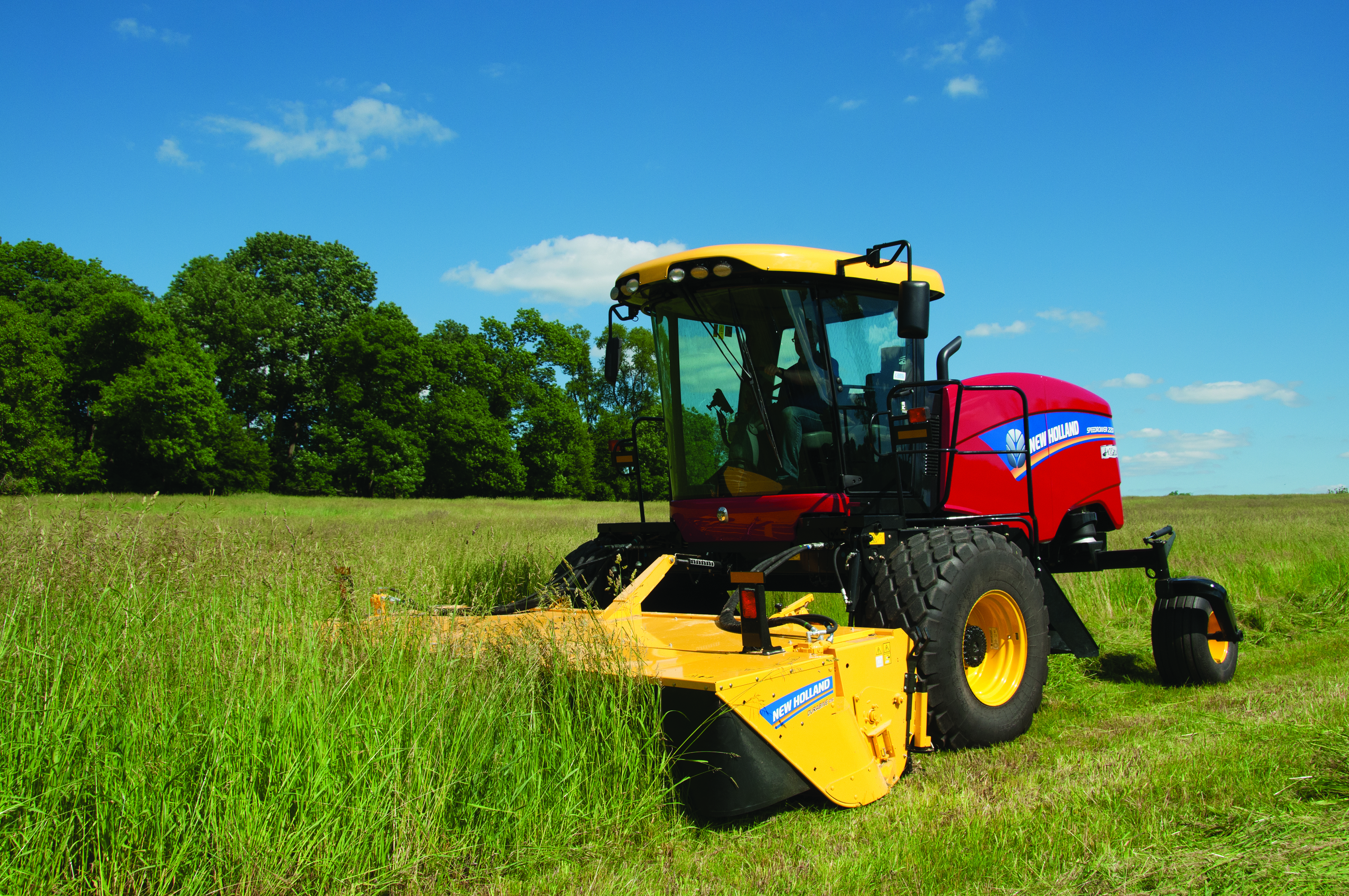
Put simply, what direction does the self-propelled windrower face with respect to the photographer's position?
facing the viewer and to the left of the viewer

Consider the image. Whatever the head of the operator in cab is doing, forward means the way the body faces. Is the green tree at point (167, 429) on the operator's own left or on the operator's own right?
on the operator's own right

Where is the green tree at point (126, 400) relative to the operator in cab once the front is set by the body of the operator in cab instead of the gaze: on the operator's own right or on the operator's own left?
on the operator's own right

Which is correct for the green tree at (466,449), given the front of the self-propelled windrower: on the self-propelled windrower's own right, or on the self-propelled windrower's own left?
on the self-propelled windrower's own right

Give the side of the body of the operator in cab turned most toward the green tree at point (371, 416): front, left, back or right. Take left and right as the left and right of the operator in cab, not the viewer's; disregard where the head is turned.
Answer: right

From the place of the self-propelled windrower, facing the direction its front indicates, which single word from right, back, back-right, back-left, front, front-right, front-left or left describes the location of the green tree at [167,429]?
right

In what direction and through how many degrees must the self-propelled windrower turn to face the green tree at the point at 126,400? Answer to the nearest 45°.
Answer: approximately 90° to its right

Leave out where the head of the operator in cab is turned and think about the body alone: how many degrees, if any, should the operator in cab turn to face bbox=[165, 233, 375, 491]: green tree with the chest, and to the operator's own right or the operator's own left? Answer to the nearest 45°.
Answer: approximately 90° to the operator's own right

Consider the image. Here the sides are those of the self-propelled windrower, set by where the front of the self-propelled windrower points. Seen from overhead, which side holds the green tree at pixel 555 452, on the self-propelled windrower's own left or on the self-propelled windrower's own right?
on the self-propelled windrower's own right

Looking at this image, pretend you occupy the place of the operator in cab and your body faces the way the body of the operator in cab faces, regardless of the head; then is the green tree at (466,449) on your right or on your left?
on your right

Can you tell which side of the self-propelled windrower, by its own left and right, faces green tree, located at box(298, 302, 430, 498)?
right
